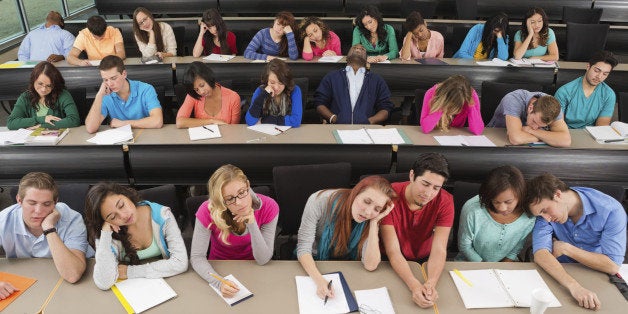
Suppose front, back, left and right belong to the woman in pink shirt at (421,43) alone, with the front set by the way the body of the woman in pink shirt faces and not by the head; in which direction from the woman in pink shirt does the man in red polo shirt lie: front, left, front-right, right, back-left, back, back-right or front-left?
front

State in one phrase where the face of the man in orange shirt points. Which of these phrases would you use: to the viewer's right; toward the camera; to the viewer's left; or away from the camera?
toward the camera

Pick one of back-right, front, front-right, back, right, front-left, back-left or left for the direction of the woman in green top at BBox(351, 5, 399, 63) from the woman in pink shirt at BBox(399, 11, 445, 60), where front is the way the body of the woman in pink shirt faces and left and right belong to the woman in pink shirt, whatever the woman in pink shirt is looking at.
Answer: right

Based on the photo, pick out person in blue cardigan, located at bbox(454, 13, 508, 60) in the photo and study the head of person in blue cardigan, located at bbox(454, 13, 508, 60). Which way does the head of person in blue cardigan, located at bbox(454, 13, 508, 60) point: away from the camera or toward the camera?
toward the camera

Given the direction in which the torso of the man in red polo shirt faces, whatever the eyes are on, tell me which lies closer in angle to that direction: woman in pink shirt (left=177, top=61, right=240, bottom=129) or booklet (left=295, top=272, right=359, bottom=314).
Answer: the booklet

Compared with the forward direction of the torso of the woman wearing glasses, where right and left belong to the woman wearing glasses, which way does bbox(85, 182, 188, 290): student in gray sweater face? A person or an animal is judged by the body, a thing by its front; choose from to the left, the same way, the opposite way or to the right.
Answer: the same way

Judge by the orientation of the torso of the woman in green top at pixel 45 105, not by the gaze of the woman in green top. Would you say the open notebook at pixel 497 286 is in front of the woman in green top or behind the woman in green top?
in front

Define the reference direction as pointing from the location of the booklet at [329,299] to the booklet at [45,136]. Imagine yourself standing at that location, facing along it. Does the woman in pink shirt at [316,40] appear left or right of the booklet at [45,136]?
right

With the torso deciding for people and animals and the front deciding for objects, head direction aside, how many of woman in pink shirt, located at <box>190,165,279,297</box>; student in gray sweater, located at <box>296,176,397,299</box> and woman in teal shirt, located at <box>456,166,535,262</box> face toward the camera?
3

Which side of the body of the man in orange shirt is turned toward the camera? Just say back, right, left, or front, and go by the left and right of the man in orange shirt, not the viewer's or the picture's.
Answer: front

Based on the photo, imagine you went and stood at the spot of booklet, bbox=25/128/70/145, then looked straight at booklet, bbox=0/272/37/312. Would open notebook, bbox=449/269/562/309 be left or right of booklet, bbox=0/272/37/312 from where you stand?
left

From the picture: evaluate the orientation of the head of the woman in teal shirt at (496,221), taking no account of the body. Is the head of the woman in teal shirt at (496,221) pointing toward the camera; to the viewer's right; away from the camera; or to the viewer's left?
toward the camera

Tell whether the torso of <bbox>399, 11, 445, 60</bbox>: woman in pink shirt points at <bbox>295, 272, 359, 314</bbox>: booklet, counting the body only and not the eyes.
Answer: yes

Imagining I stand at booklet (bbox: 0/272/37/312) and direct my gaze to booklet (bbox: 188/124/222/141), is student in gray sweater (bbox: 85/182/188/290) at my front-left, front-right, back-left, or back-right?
front-right

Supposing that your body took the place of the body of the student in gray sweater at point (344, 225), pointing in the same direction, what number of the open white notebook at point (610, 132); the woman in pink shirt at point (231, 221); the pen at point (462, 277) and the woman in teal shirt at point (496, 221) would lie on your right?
1
